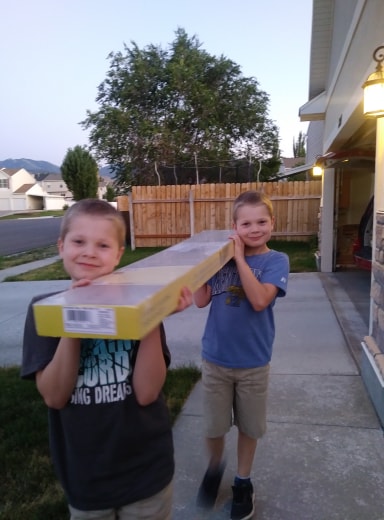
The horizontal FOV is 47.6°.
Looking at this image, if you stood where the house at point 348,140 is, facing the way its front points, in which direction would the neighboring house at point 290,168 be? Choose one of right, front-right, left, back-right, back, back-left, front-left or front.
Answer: right

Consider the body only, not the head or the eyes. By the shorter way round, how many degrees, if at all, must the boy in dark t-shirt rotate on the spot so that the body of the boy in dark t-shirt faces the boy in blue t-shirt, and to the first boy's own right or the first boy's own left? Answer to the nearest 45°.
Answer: approximately 135° to the first boy's own left

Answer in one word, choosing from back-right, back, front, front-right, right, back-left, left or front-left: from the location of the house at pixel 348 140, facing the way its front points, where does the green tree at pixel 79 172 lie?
front-right

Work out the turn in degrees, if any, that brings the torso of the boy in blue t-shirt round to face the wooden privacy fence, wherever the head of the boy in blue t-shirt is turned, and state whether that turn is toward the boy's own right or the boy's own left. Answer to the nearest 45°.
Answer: approximately 180°

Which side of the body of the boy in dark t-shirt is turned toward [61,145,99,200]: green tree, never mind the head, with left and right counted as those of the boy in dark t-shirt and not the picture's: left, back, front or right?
back

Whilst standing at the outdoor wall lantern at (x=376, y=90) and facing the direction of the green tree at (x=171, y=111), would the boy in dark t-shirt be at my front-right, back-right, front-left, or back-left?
back-left

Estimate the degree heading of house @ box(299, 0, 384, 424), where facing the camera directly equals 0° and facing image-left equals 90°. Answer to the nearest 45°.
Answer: approximately 90°

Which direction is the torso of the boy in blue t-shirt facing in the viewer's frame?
toward the camera

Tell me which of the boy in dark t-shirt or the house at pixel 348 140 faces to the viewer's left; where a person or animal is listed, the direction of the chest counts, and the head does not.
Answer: the house

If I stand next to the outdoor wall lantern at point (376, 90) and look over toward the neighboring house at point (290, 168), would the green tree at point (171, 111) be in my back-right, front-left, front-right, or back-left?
front-left

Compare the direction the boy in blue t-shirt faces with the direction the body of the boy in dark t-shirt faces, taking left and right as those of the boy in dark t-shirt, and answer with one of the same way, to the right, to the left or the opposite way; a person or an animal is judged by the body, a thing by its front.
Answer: the same way

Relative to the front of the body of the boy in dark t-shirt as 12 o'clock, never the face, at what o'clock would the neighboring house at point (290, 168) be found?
The neighboring house is roughly at 7 o'clock from the boy in dark t-shirt.

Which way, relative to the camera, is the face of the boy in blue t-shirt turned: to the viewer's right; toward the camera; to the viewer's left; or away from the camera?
toward the camera

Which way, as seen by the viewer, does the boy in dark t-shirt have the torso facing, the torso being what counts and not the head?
toward the camera
